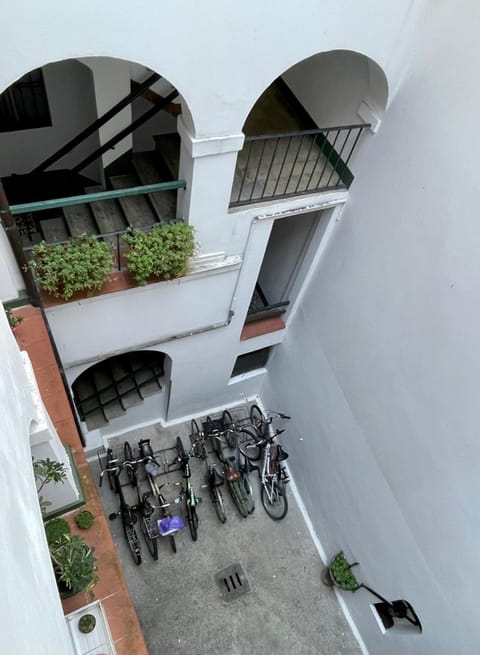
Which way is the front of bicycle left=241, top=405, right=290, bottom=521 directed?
away from the camera

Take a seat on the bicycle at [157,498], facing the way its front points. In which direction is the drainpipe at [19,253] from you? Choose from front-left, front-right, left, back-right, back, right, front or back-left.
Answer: front

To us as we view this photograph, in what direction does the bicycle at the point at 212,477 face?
facing away from the viewer

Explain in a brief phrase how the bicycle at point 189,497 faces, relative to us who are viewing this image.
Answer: facing away from the viewer
